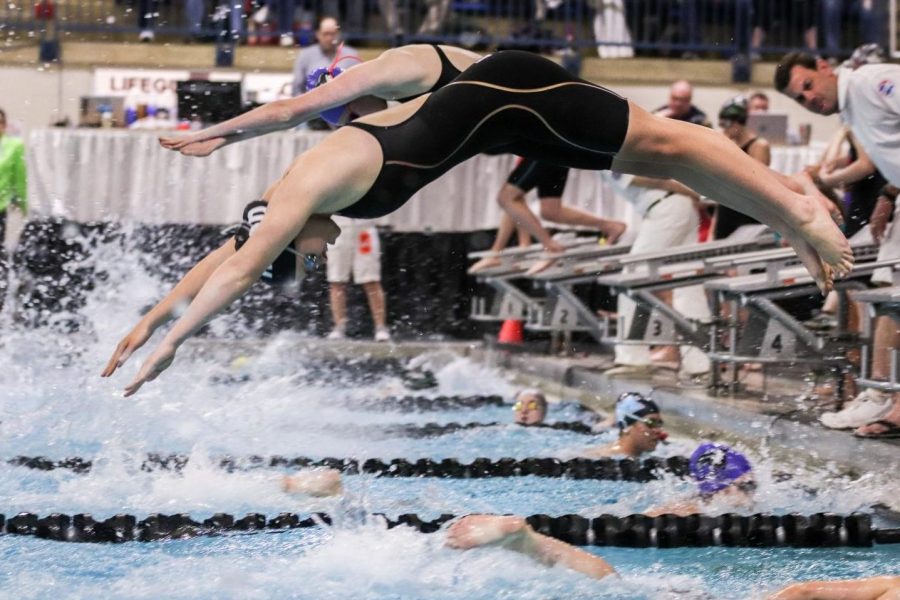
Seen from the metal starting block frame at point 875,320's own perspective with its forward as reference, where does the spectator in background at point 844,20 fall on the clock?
The spectator in background is roughly at 3 o'clock from the metal starting block frame.

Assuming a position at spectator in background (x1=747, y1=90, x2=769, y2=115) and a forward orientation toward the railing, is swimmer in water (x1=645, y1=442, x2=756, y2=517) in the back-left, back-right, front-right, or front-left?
back-left

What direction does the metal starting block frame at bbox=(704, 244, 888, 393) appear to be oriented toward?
to the viewer's left

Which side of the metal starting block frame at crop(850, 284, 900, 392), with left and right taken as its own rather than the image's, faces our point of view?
left

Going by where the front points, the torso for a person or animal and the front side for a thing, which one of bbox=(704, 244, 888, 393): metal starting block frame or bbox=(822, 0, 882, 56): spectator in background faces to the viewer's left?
the metal starting block frame

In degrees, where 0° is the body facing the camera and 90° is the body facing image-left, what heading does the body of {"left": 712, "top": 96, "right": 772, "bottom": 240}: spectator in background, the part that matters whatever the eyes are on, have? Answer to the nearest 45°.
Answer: approximately 45°

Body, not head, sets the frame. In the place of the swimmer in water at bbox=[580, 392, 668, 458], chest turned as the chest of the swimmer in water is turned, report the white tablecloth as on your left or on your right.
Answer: on your left

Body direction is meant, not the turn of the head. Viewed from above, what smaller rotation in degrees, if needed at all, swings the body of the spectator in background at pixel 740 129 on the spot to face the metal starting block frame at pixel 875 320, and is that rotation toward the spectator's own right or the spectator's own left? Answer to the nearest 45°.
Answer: approximately 45° to the spectator's own left

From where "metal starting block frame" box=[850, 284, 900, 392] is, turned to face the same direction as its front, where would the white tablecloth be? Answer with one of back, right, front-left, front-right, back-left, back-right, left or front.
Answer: front-right

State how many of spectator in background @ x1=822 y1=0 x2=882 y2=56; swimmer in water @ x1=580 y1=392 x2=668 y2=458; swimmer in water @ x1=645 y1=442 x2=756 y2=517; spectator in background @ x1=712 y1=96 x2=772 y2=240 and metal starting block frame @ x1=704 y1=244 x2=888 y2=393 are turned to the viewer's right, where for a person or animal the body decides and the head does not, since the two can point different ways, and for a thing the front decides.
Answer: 2
